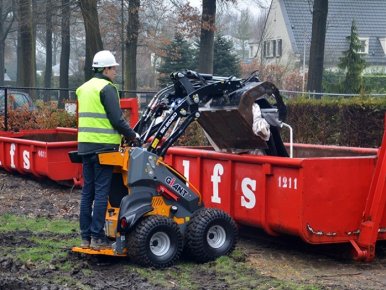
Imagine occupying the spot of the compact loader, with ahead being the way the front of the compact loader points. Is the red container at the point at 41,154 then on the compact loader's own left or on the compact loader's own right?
on the compact loader's own left

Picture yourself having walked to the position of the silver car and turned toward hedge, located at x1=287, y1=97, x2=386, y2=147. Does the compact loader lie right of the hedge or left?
right

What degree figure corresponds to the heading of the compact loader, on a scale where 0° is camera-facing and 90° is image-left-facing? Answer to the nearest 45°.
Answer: approximately 225°

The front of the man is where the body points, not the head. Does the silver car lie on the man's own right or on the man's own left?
on the man's own left

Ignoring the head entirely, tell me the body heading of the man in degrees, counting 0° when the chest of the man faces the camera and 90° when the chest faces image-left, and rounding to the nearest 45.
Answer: approximately 225°
